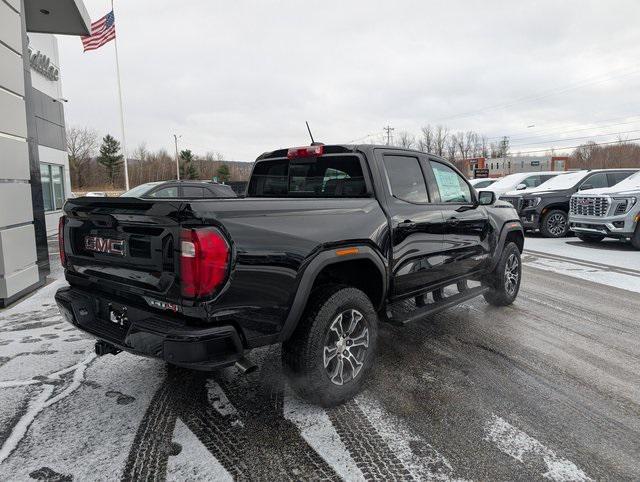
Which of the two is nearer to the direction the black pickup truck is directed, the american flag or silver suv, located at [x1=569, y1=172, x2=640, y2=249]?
the silver suv

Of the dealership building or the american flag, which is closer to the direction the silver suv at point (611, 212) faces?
the dealership building

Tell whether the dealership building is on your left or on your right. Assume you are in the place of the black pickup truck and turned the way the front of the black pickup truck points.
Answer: on your left

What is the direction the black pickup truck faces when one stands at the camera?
facing away from the viewer and to the right of the viewer

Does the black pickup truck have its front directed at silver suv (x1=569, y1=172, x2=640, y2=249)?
yes

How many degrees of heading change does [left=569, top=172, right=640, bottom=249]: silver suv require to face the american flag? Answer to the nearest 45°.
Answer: approximately 45° to its right

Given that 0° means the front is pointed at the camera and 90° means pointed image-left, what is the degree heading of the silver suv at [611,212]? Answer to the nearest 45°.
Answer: approximately 45°

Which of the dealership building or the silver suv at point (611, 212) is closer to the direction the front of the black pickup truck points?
the silver suv

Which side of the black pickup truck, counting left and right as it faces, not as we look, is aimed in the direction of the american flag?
left
